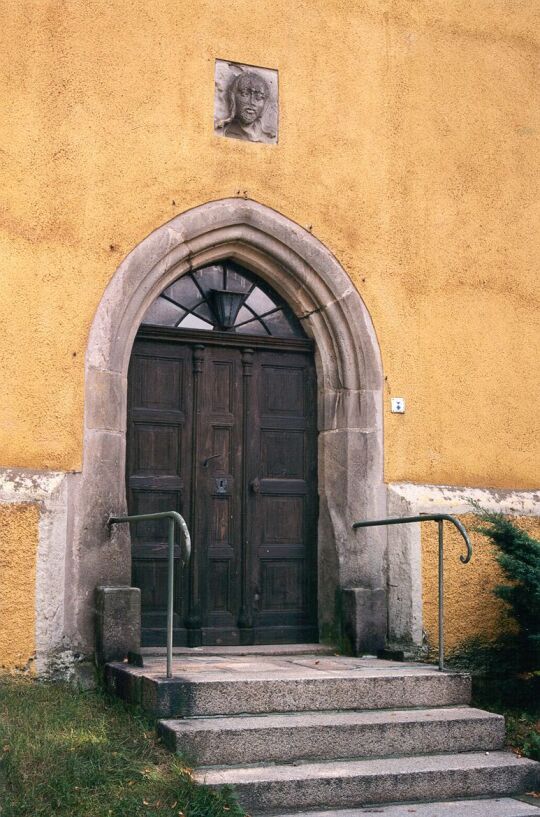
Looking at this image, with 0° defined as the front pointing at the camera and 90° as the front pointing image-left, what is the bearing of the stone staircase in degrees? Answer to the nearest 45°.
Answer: approximately 315°

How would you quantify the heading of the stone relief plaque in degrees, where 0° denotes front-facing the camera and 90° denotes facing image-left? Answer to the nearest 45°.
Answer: approximately 315°

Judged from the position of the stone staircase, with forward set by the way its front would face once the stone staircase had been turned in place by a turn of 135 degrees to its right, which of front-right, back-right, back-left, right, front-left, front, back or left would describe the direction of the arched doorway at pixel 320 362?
right

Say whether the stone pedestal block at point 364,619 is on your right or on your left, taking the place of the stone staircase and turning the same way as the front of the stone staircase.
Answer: on your left

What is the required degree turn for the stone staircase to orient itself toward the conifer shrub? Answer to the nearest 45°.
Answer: approximately 90° to its left
